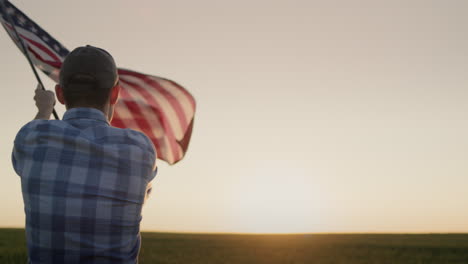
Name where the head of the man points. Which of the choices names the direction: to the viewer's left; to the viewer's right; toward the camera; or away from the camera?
away from the camera

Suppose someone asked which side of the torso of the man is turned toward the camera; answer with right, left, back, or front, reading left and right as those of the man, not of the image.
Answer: back
